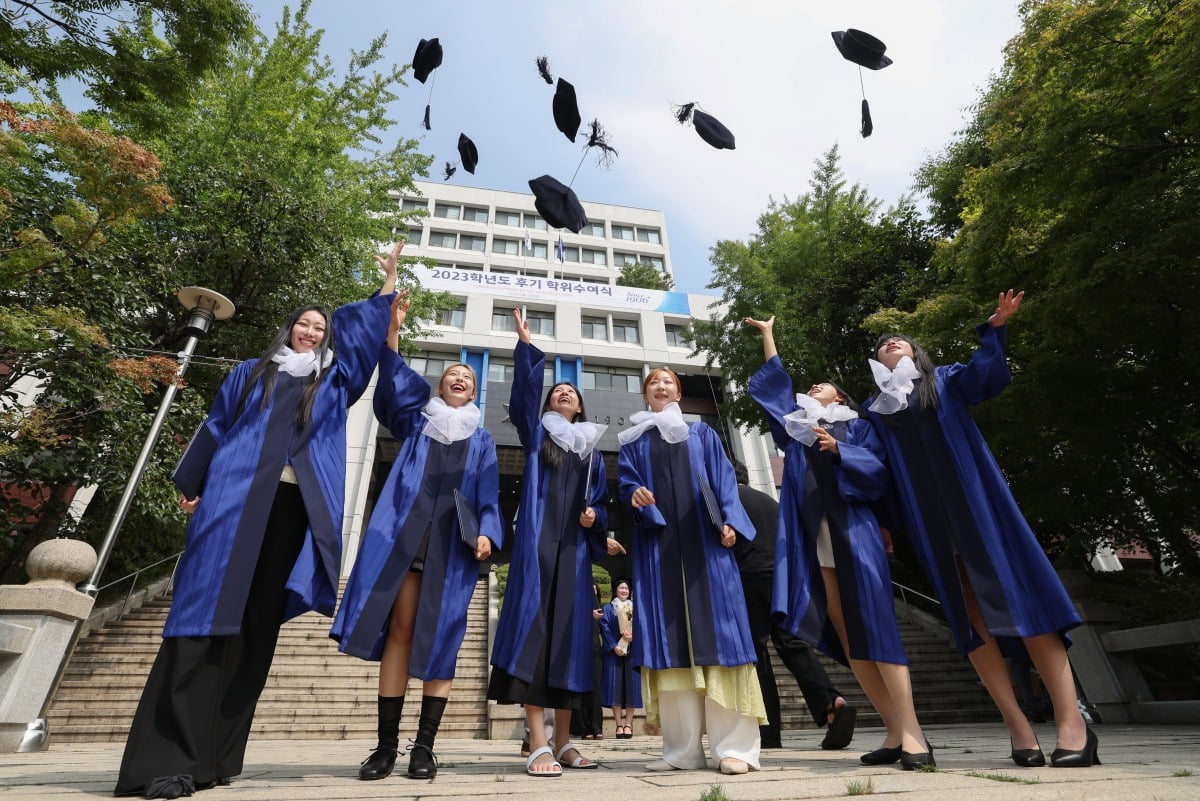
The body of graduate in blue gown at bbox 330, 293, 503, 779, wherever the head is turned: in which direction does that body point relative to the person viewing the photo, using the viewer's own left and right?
facing the viewer

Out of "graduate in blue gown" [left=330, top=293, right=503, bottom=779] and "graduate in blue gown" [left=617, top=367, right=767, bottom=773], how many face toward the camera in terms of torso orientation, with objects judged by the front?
2

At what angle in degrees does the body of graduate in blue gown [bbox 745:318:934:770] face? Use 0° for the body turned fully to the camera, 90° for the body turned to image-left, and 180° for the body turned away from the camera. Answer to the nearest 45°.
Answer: approximately 45°

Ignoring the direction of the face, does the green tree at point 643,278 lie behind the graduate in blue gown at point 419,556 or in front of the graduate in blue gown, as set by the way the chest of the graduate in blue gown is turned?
behind

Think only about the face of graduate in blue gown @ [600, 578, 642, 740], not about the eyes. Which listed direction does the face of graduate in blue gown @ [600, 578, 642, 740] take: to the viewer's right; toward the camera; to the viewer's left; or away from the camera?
toward the camera

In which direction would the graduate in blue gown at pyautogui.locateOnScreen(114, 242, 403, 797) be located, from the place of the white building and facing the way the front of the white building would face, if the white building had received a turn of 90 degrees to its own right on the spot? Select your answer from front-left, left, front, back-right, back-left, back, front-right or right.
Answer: left

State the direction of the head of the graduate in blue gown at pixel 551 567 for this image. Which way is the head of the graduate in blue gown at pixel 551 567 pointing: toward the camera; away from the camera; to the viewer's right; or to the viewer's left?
toward the camera

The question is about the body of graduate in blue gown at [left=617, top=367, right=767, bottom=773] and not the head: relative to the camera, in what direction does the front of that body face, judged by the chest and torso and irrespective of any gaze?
toward the camera

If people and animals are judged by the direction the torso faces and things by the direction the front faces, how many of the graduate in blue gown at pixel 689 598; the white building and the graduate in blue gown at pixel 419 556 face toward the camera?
3
